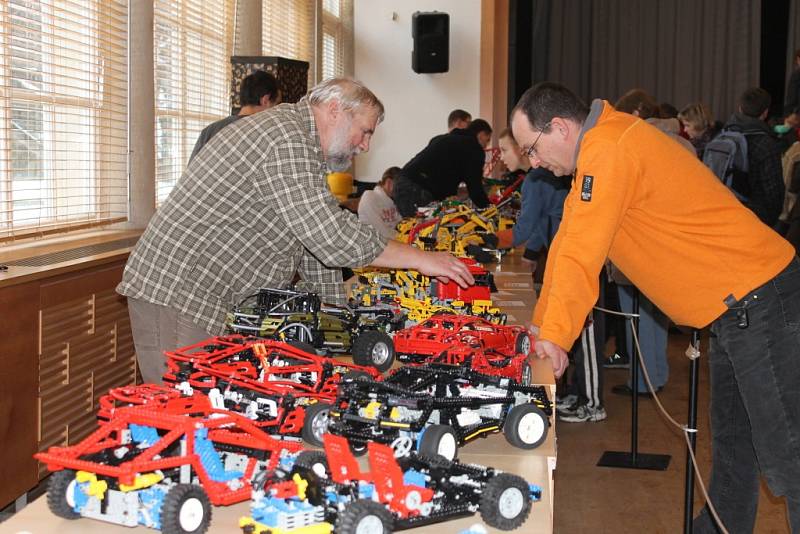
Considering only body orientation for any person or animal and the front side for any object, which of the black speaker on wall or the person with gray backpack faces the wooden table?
the black speaker on wall

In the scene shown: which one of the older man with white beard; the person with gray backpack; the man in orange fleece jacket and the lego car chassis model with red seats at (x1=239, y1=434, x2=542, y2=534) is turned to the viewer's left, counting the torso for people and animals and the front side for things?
the man in orange fleece jacket

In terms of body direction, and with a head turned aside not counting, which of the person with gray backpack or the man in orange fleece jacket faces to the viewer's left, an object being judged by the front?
the man in orange fleece jacket

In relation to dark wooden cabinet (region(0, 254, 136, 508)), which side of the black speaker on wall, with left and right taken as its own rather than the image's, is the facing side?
front

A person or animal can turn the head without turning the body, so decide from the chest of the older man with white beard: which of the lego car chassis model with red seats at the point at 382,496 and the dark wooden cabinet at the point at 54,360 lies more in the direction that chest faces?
the lego car chassis model with red seats

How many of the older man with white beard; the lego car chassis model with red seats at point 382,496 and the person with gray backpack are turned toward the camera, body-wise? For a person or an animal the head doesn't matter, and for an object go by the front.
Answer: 0

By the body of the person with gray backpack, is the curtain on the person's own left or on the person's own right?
on the person's own left

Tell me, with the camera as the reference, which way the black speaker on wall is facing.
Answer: facing the viewer

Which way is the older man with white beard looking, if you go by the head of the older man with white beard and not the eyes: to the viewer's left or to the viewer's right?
to the viewer's right

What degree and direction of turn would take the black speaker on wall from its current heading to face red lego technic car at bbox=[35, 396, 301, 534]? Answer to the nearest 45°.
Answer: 0° — it already faces it

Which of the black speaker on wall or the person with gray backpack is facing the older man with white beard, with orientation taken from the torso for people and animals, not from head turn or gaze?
the black speaker on wall

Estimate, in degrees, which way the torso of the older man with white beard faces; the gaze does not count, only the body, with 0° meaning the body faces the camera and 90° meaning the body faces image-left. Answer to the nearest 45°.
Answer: approximately 270°

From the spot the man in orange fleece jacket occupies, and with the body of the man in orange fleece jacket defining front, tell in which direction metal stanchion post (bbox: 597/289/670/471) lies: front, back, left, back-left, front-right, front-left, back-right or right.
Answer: right

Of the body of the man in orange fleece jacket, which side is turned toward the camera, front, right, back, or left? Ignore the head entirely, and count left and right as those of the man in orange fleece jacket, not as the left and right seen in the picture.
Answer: left

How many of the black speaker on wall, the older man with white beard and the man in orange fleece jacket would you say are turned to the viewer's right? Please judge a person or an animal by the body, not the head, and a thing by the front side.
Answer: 1

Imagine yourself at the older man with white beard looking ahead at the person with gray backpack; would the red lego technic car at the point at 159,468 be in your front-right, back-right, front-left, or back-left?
back-right
